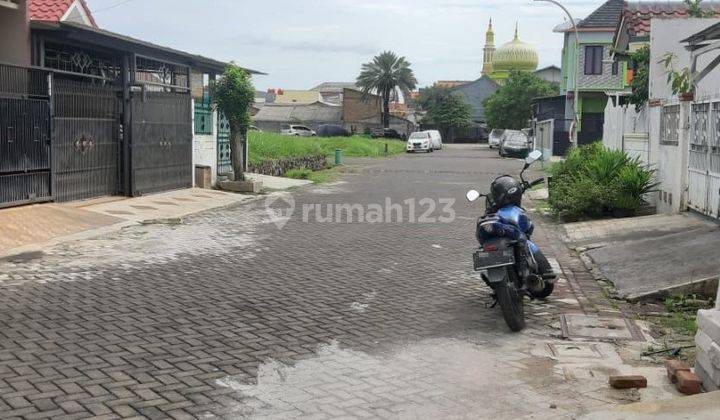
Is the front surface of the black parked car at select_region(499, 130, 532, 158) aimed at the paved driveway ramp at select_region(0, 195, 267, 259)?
yes

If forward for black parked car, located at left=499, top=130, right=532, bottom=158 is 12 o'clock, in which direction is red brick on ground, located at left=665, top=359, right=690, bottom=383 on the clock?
The red brick on ground is roughly at 12 o'clock from the black parked car.

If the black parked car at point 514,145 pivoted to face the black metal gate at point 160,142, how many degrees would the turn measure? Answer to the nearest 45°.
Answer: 0° — it already faces it

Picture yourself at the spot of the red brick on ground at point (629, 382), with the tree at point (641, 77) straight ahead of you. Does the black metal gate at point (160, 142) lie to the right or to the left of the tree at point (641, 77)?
left

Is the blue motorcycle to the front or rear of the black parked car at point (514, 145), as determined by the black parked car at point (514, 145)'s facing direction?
to the front

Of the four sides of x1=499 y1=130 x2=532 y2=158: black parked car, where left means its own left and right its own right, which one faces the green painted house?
left

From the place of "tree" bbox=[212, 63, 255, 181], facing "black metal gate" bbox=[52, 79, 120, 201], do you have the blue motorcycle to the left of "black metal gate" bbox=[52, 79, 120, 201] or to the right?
left

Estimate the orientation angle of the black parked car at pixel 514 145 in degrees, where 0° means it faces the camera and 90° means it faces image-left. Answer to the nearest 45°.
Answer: approximately 0°

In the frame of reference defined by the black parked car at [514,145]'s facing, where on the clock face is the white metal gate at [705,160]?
The white metal gate is roughly at 12 o'clock from the black parked car.

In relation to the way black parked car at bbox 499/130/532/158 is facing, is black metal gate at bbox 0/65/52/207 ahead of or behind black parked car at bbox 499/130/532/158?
ahead

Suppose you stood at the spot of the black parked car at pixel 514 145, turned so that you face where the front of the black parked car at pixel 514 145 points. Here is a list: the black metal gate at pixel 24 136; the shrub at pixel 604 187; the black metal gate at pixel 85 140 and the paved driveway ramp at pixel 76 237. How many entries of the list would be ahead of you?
4

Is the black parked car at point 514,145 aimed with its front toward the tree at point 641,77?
yes
